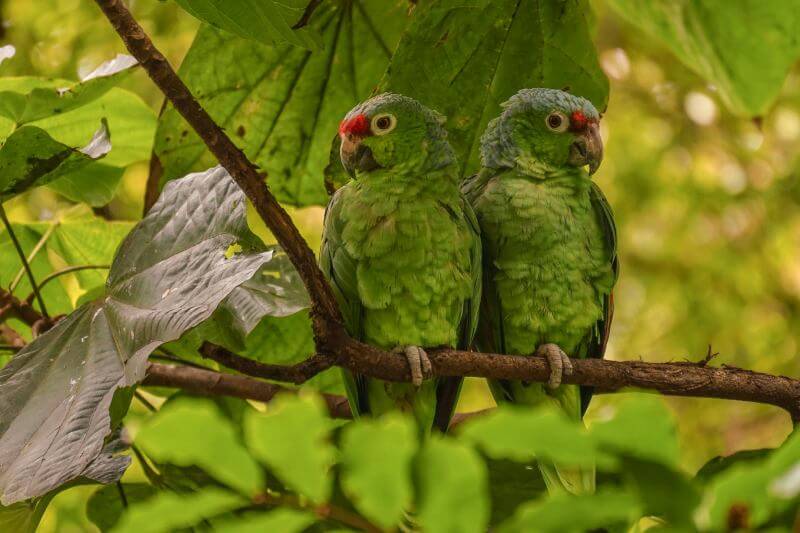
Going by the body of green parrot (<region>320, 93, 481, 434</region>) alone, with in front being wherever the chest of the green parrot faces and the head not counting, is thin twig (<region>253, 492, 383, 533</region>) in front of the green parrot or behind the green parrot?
in front

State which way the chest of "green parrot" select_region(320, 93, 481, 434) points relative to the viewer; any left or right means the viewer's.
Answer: facing the viewer

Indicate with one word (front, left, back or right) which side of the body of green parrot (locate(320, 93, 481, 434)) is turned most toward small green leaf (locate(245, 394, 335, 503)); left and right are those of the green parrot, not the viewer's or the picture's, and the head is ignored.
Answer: front

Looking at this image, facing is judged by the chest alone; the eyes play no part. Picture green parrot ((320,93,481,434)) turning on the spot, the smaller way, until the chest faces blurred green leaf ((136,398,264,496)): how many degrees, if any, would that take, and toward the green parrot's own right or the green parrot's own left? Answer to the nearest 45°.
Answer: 0° — it already faces it
